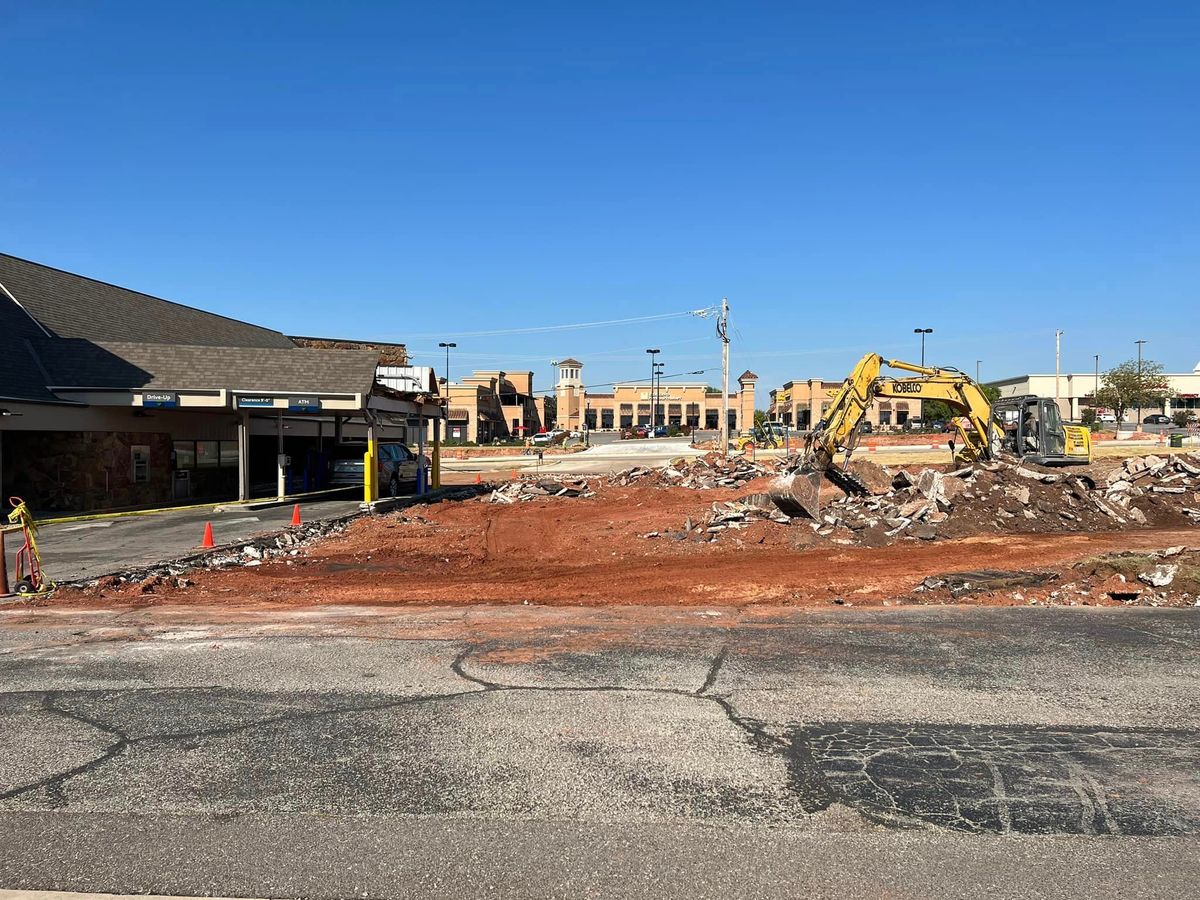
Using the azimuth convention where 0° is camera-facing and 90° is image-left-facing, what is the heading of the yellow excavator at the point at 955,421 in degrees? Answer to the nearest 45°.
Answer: approximately 45°

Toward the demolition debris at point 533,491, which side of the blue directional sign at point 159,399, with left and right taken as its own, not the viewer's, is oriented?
left

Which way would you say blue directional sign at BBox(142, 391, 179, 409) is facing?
toward the camera

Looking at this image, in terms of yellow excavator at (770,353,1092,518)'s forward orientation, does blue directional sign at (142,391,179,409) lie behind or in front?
in front

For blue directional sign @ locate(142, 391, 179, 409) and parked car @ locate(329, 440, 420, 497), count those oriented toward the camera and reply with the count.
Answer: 1

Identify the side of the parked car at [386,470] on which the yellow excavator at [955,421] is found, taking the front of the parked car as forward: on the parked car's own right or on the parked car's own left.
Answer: on the parked car's own right

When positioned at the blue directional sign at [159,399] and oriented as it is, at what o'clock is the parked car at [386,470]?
The parked car is roughly at 8 o'clock from the blue directional sign.

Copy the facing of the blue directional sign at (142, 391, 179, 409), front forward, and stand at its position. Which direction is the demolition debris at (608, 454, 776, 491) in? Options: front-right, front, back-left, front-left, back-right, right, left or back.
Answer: left

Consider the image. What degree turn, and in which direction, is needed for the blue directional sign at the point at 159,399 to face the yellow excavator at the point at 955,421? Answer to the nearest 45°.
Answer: approximately 45° to its left

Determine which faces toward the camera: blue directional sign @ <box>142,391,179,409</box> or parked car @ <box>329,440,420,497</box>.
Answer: the blue directional sign
